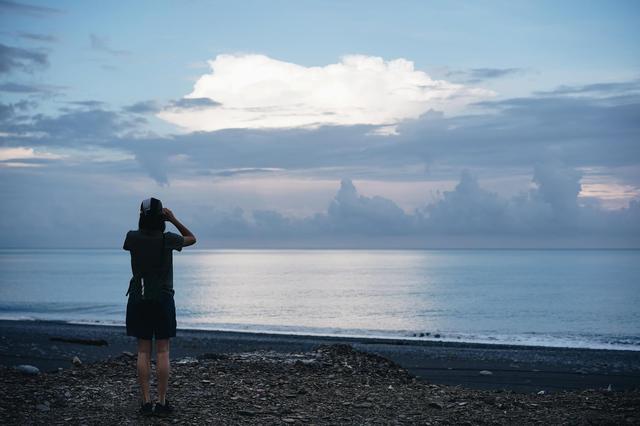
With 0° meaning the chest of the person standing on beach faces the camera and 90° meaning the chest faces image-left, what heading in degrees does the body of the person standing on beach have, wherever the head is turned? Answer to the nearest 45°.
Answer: approximately 180°

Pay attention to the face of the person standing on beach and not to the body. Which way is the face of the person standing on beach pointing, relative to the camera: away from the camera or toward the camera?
away from the camera

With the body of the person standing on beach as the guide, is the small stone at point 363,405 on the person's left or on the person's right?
on the person's right
